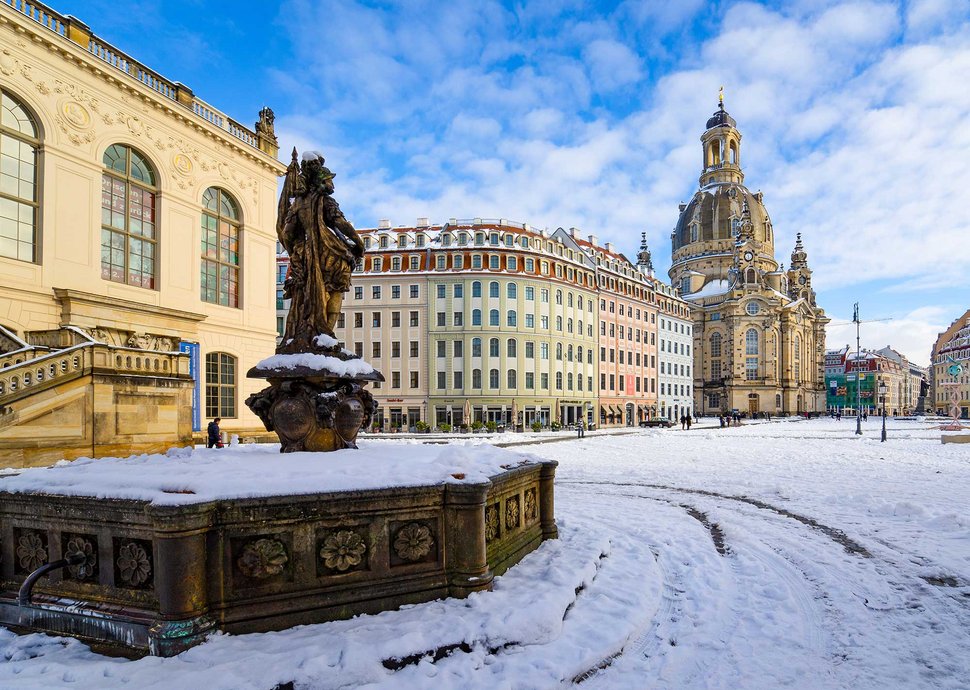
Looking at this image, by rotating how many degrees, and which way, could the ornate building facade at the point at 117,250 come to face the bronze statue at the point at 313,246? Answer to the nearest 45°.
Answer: approximately 45° to its right

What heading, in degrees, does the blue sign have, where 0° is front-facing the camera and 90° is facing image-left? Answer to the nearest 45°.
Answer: approximately 0°

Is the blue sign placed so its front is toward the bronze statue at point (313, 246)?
yes
